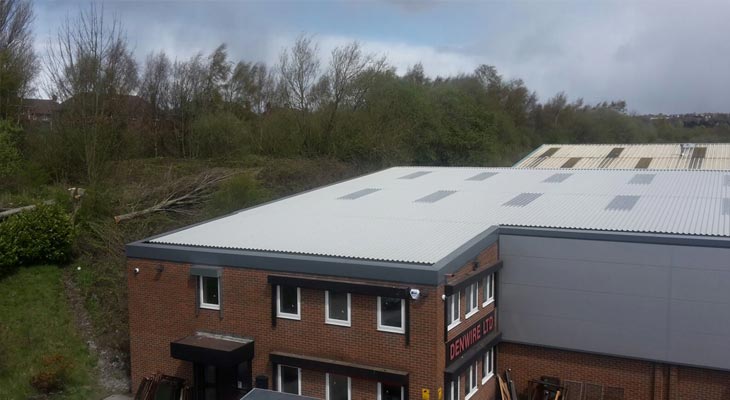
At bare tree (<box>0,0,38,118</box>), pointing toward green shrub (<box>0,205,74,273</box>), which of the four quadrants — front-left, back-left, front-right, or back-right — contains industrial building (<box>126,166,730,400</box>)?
front-left

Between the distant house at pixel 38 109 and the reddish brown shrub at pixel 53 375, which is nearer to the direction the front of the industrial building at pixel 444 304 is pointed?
the reddish brown shrub

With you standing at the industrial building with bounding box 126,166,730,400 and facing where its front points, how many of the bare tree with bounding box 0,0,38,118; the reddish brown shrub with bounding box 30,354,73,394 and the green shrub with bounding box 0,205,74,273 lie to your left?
0

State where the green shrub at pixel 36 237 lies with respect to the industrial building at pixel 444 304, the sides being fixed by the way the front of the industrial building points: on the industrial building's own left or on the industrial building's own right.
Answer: on the industrial building's own right

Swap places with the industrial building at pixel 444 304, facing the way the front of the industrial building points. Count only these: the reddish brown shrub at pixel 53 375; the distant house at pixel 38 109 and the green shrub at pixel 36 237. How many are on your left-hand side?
0

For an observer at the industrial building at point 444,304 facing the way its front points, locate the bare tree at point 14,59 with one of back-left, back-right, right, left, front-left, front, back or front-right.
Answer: back-right

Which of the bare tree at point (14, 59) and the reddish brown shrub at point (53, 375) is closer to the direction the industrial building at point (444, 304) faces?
the reddish brown shrub

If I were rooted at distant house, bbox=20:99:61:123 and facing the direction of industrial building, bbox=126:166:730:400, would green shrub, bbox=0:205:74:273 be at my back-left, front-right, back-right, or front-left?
front-right

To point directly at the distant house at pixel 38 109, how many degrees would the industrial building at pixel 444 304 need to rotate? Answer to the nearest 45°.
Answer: approximately 135° to its right

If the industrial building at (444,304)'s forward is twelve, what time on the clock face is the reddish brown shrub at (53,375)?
The reddish brown shrub is roughly at 3 o'clock from the industrial building.

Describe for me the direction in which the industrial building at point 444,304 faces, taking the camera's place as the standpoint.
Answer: facing the viewer
